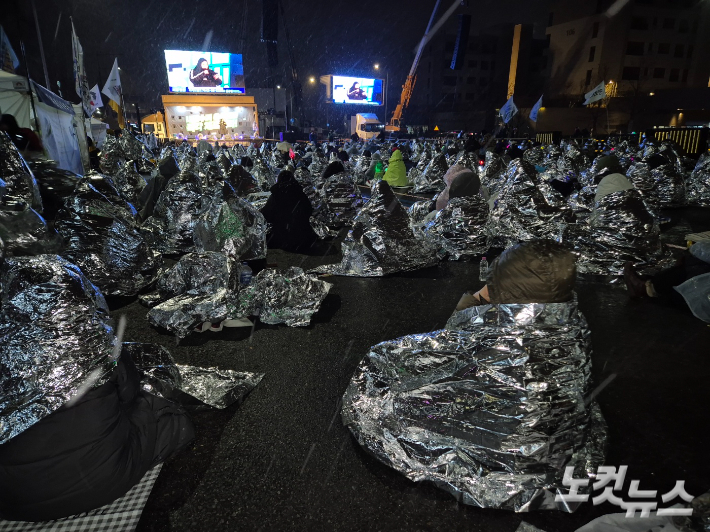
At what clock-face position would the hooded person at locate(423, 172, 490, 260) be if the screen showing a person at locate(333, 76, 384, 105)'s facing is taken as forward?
The hooded person is roughly at 12 o'clock from the screen showing a person.

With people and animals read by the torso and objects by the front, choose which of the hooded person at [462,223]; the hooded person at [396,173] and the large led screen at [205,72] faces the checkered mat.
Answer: the large led screen

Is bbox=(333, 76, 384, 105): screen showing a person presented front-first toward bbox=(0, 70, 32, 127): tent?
yes

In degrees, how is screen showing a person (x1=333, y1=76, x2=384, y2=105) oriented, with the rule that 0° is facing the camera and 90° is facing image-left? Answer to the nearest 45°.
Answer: approximately 0°

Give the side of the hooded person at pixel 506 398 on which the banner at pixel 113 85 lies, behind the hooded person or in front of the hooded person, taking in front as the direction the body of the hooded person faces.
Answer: in front

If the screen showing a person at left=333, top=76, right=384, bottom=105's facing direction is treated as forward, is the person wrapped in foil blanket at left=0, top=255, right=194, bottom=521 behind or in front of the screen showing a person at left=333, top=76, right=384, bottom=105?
in front

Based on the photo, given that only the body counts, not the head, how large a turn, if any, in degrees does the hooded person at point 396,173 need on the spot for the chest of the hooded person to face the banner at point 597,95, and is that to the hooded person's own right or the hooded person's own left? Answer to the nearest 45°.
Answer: approximately 45° to the hooded person's own right

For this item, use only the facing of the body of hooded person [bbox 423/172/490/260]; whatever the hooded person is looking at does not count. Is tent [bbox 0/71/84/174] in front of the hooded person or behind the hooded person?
in front

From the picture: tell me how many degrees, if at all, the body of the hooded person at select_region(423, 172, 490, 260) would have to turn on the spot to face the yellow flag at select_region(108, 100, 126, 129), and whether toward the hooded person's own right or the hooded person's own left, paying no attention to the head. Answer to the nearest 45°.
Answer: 0° — they already face it

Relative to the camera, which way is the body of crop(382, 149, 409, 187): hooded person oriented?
away from the camera

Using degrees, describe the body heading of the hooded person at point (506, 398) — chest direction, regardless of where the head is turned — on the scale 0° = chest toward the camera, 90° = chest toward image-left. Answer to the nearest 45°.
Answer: approximately 135°

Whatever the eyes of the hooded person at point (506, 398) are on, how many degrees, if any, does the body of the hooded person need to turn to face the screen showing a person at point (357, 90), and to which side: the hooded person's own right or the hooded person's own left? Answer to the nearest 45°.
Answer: approximately 45° to the hooded person's own right

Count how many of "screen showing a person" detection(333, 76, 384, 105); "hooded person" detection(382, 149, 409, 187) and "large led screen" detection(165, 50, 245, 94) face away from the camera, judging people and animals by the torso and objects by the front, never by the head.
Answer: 1

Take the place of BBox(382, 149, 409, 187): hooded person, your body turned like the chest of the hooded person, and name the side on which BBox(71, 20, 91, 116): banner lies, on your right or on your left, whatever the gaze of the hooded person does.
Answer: on your left

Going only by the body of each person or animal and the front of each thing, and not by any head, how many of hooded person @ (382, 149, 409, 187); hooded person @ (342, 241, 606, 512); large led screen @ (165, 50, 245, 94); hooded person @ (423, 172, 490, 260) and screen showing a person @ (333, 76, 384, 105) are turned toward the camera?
2
